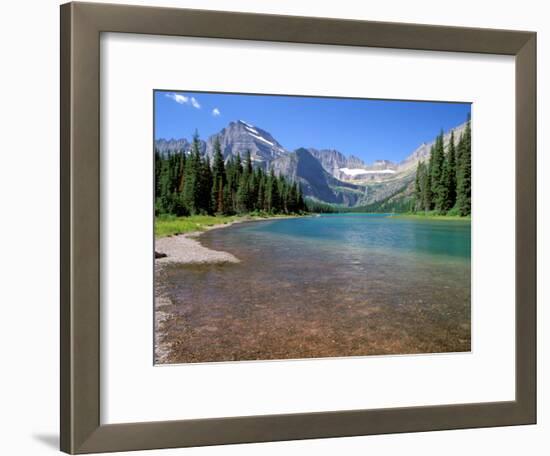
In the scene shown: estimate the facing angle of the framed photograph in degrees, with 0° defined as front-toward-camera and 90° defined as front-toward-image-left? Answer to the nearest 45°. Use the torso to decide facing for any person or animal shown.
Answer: approximately 315°
